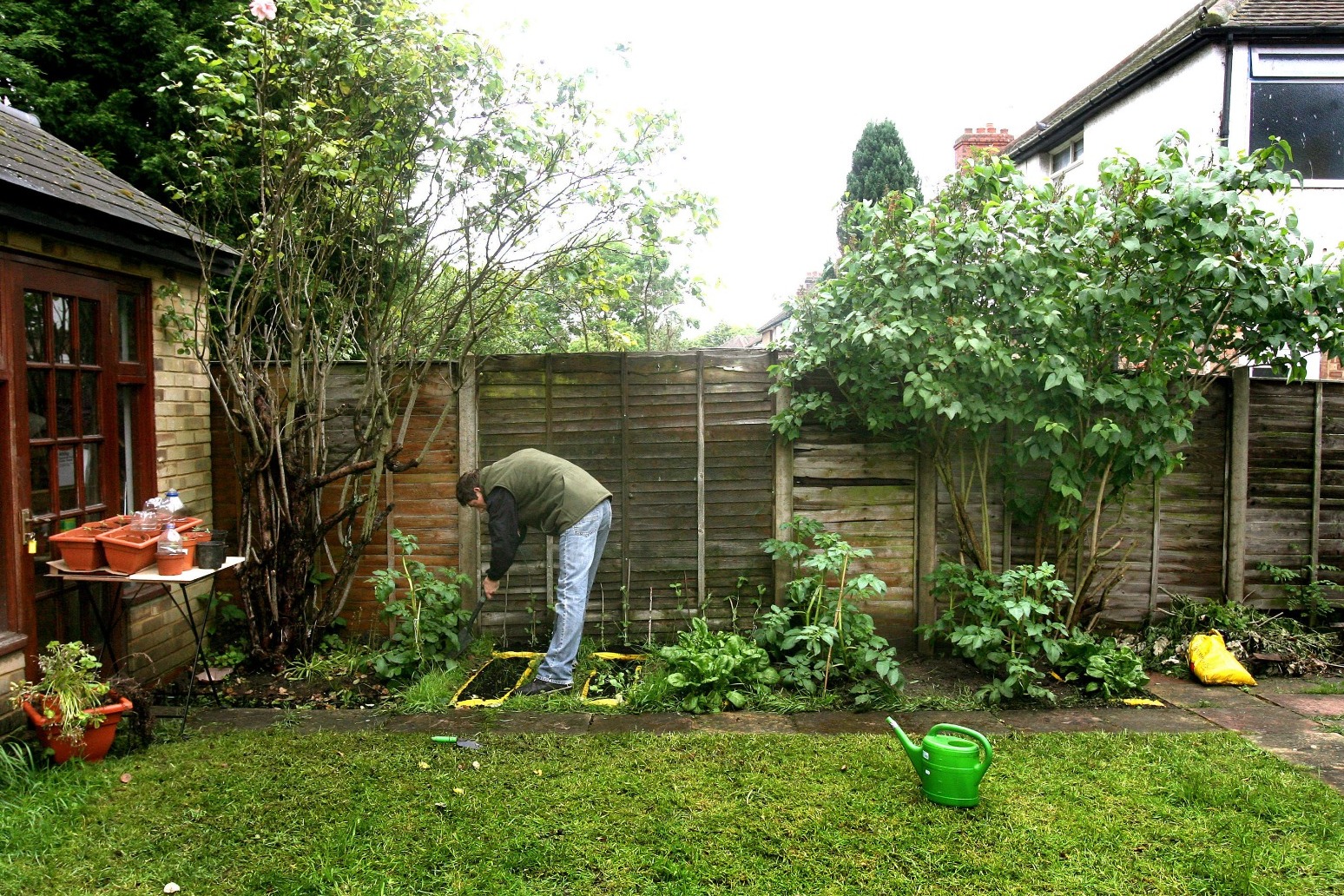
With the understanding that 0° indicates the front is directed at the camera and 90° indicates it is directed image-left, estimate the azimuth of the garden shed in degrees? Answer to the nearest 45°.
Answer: approximately 315°

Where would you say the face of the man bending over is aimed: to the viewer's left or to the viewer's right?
to the viewer's left

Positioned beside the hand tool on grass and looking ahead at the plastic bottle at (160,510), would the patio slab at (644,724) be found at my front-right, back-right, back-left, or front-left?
back-right

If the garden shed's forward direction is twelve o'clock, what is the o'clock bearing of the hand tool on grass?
The hand tool on grass is roughly at 12 o'clock from the garden shed.
